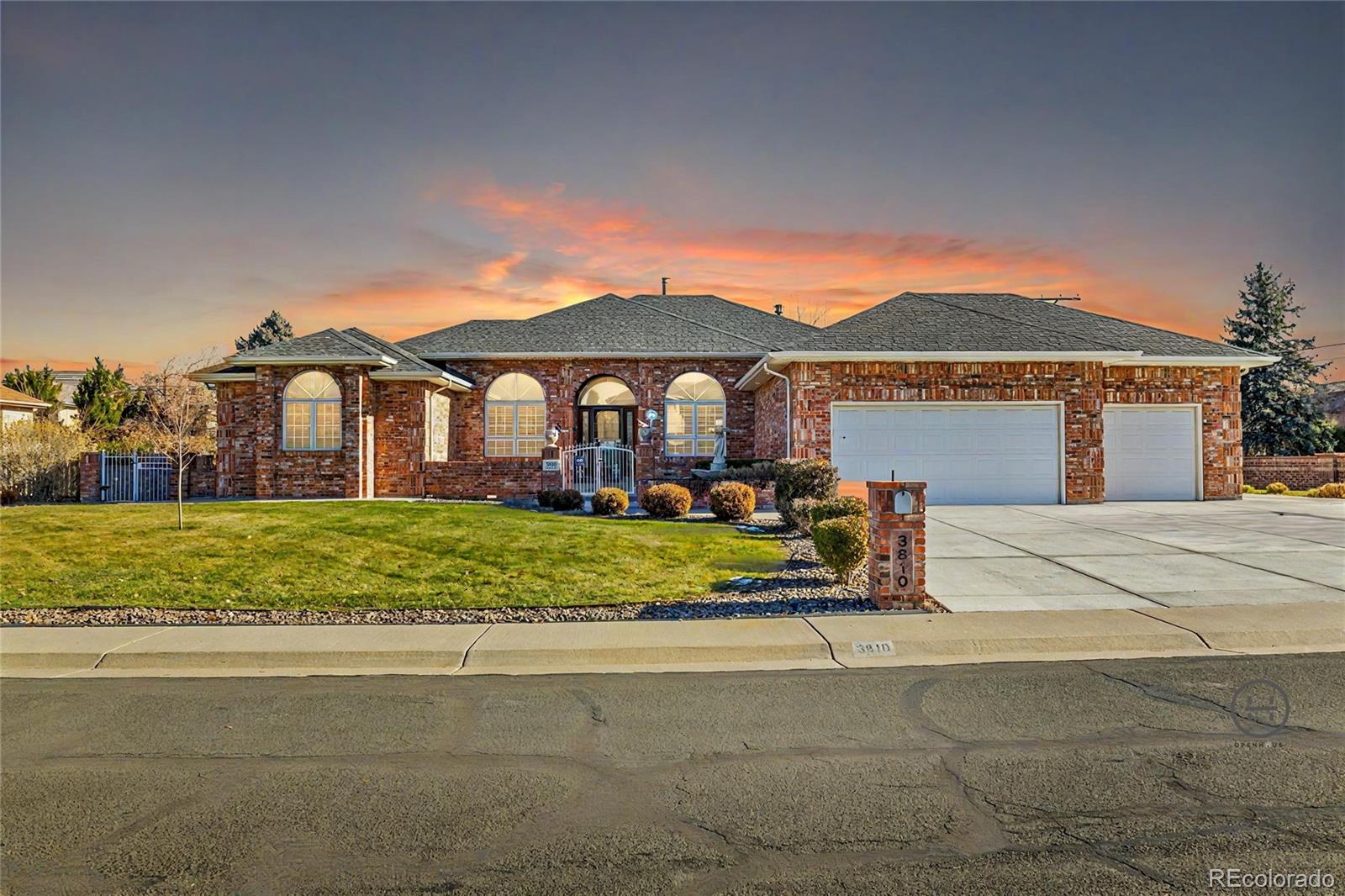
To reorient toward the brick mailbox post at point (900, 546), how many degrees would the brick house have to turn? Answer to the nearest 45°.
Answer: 0° — it already faces it

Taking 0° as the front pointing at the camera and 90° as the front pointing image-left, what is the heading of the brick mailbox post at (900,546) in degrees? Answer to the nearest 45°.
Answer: approximately 0°

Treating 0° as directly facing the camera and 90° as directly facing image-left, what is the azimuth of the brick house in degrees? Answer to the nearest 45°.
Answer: approximately 0°

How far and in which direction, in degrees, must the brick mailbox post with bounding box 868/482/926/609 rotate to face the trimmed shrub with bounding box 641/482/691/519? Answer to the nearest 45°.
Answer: approximately 135° to its right

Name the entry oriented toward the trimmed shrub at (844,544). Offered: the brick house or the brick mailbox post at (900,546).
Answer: the brick house

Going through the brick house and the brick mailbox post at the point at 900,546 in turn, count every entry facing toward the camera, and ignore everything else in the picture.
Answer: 2

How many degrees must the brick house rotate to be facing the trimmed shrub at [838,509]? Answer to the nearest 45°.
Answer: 0° — it already faces it

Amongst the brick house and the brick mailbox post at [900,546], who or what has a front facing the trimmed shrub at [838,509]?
the brick house
